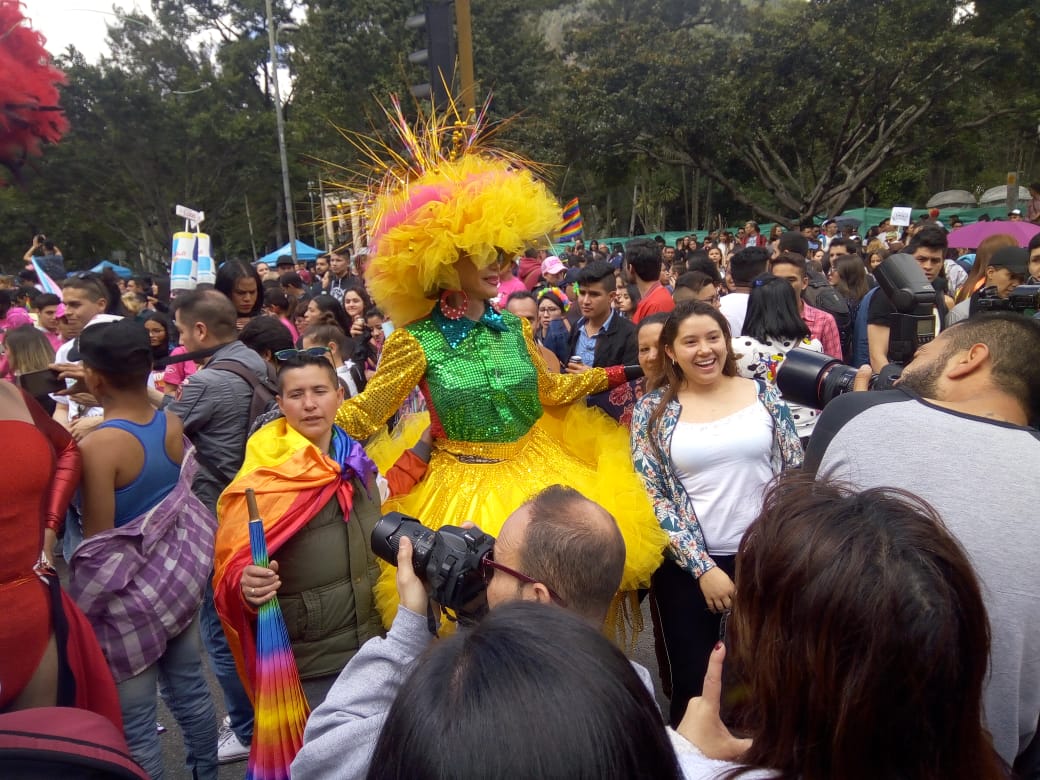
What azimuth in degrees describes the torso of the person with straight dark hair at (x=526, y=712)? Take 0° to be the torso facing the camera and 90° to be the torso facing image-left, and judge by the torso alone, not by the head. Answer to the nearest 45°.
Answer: approximately 180°

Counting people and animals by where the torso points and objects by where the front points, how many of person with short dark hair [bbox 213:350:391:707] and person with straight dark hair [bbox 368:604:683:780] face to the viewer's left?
0

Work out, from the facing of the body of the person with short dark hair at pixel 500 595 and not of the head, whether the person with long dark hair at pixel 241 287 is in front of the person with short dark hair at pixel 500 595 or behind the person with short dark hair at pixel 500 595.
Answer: in front

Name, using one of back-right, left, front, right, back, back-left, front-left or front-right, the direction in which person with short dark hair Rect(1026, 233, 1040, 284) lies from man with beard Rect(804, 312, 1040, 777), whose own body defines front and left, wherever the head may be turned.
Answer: front-right

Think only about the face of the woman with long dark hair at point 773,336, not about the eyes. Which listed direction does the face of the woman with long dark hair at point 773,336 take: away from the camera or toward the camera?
away from the camera

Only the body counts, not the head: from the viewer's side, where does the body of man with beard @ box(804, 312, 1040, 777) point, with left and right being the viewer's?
facing away from the viewer and to the left of the viewer

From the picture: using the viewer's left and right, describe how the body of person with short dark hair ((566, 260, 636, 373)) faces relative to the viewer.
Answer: facing the viewer and to the left of the viewer

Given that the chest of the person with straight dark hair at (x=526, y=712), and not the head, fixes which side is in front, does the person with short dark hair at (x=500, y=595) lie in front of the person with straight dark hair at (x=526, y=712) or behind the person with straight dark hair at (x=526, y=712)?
in front

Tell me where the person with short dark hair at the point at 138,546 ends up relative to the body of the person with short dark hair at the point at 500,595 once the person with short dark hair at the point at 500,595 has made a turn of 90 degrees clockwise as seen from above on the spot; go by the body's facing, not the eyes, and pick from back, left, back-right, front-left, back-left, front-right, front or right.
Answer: left

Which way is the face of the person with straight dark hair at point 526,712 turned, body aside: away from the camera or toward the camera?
away from the camera

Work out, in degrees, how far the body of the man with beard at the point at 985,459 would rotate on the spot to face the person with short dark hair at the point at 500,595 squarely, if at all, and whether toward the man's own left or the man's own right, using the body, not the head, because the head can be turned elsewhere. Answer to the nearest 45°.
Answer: approximately 90° to the man's own left

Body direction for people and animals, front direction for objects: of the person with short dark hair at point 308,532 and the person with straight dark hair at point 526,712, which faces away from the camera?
the person with straight dark hair at point 526,712

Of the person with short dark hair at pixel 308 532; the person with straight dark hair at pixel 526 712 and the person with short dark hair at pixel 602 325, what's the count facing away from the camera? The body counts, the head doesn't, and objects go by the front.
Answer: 1
